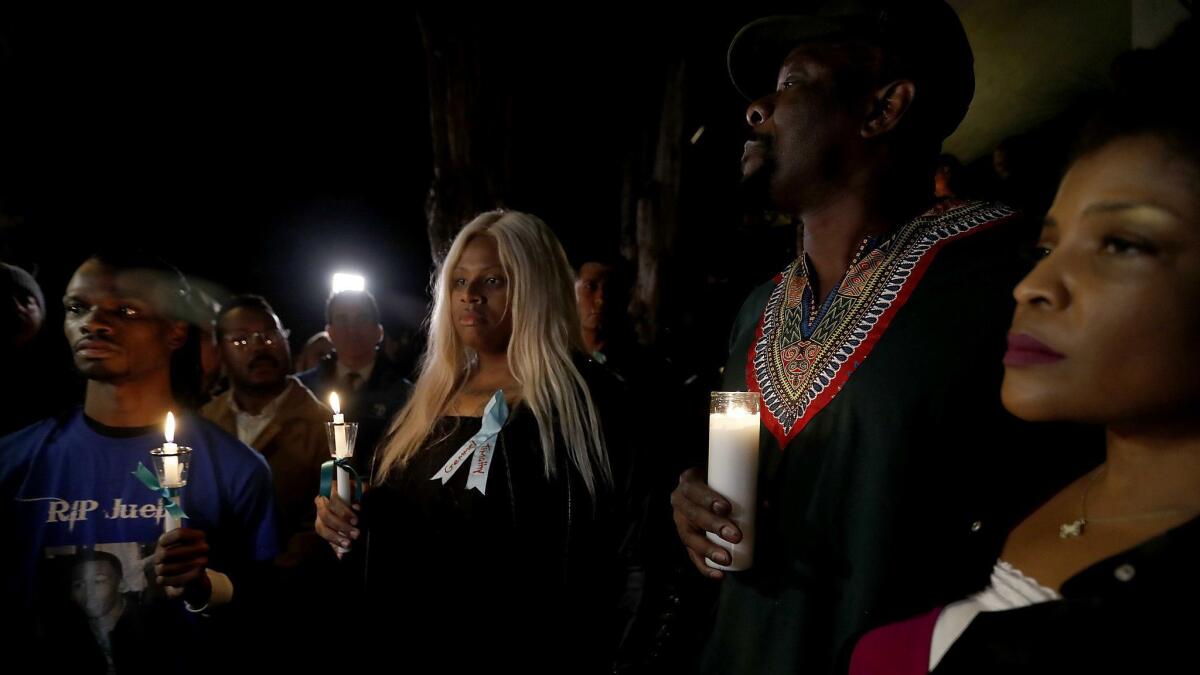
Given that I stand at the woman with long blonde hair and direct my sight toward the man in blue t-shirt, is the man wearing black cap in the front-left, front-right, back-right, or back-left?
back-left

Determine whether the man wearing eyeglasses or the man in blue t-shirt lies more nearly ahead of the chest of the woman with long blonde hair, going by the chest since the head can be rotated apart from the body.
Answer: the man in blue t-shirt

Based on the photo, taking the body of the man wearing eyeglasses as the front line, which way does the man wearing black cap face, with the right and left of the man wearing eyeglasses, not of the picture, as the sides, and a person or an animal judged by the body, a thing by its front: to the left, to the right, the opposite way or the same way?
to the right

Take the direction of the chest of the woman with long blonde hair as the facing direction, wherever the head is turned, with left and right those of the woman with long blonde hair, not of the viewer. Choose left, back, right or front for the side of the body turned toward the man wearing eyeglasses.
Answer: right

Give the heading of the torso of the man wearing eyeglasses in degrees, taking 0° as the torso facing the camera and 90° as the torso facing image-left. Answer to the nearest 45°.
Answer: approximately 0°

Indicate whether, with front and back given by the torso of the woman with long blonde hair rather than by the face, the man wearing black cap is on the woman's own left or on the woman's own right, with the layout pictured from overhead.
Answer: on the woman's own left

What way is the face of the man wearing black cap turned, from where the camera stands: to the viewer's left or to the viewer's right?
to the viewer's left

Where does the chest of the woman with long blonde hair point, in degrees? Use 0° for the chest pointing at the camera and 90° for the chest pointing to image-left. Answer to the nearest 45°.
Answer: approximately 45°
